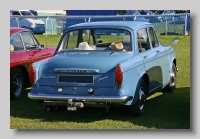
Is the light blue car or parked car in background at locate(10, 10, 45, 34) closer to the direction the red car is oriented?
the parked car in background

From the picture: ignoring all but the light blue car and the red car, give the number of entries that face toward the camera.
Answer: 0

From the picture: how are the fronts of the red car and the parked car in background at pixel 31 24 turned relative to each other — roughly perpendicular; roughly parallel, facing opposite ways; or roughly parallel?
roughly perpendicular

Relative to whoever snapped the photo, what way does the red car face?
facing away from the viewer and to the right of the viewer

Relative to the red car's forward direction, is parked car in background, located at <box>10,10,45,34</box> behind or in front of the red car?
in front

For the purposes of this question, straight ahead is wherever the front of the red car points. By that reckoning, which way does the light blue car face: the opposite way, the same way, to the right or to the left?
the same way

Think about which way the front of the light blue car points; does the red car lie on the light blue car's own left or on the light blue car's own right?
on the light blue car's own left

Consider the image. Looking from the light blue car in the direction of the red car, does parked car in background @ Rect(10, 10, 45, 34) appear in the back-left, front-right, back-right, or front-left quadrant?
front-right

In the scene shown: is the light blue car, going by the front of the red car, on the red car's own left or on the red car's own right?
on the red car's own right
